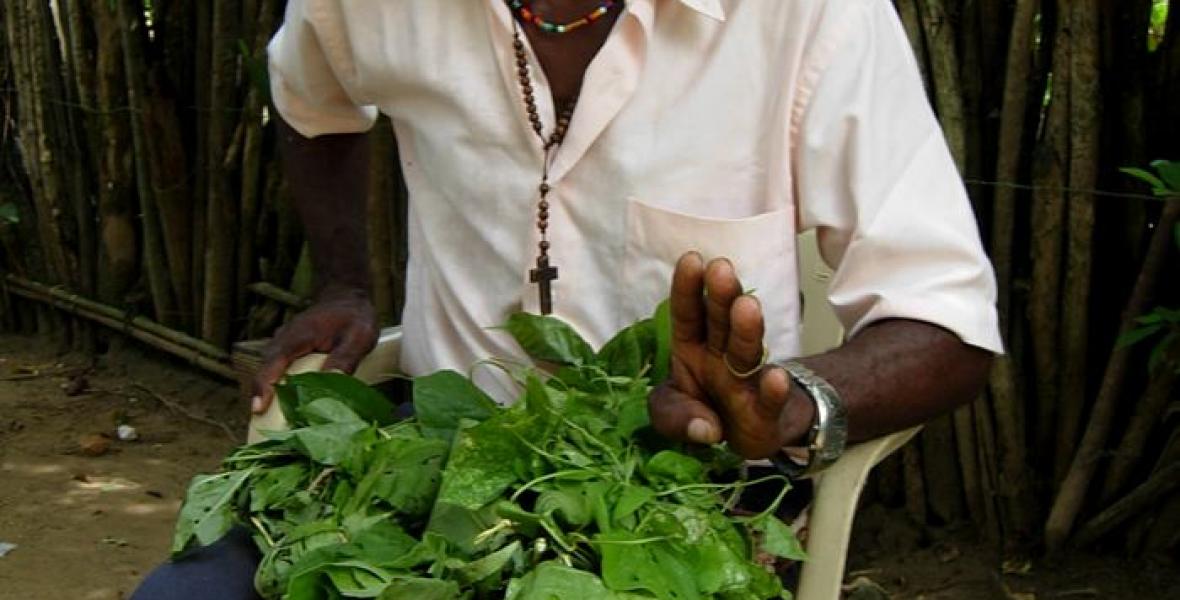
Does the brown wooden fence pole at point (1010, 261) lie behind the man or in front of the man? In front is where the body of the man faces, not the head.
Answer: behind

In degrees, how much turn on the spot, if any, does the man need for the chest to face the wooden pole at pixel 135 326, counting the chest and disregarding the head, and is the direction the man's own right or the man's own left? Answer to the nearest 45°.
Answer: approximately 135° to the man's own right

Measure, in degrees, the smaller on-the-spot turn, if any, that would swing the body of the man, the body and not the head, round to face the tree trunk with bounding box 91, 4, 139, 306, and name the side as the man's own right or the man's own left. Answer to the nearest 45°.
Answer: approximately 135° to the man's own right

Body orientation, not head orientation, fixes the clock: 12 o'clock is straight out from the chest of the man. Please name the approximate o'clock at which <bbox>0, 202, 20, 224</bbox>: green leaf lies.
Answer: The green leaf is roughly at 5 o'clock from the man.

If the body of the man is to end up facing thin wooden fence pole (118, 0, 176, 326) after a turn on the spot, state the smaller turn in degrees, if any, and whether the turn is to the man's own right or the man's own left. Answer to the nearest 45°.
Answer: approximately 135° to the man's own right

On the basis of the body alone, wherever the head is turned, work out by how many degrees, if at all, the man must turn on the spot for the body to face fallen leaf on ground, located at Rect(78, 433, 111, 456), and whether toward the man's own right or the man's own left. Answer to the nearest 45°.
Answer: approximately 135° to the man's own right

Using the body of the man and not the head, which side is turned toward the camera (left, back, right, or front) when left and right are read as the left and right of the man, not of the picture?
front

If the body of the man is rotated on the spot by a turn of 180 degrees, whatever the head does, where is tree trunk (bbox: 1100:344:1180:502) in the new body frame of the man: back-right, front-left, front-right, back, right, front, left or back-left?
front-right

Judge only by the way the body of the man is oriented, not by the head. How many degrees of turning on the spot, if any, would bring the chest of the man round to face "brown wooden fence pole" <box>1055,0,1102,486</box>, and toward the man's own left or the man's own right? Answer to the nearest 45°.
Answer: approximately 135° to the man's own left

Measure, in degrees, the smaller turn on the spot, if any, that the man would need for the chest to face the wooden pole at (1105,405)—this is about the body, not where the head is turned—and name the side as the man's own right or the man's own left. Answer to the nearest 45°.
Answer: approximately 135° to the man's own left
